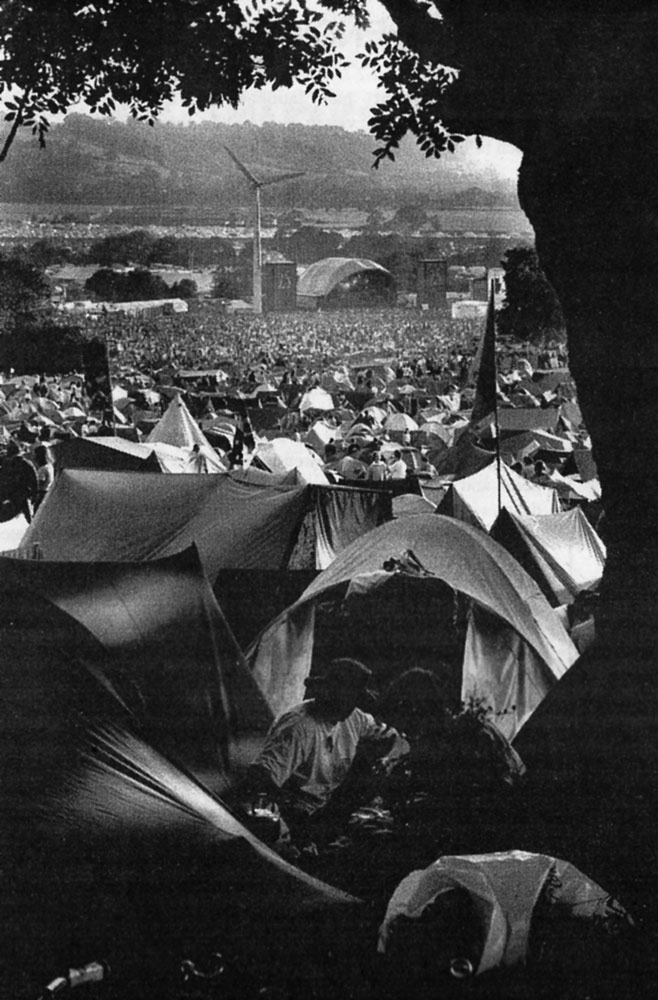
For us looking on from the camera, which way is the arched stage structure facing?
facing the viewer and to the right of the viewer

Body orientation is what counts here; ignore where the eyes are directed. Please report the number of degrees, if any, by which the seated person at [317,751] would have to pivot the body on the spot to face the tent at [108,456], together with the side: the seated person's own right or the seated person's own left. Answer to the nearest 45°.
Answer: approximately 135° to the seated person's own left

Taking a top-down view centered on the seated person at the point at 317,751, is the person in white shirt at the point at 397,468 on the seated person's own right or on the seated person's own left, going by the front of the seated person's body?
on the seated person's own left

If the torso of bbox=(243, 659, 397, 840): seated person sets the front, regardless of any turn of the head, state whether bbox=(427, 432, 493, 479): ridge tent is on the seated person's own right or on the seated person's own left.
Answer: on the seated person's own left

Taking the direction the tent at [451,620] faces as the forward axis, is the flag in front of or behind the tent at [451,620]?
behind

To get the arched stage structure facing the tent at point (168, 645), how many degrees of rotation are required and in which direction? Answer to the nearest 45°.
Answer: approximately 45° to its right

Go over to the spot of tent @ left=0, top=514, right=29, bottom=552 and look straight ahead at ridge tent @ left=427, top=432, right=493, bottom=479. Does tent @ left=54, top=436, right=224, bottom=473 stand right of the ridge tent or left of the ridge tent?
left

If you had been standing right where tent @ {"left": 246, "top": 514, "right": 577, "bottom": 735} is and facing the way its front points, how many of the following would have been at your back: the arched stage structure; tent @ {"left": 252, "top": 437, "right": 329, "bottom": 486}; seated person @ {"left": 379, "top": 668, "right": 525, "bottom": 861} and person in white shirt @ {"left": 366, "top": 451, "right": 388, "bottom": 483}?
3

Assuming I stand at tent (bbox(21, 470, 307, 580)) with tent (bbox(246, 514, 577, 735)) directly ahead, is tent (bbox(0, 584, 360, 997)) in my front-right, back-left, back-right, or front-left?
front-right

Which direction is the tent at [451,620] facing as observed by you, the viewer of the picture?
facing the viewer

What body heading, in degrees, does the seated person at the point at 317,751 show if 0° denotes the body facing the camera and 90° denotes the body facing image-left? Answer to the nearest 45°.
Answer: approximately 315°

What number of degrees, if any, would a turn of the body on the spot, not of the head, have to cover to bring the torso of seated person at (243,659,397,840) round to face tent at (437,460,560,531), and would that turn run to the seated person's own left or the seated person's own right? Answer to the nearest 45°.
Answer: approximately 135° to the seated person's own left
